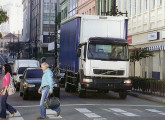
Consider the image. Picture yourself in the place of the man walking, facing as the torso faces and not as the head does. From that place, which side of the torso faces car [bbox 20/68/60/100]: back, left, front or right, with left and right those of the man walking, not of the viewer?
right

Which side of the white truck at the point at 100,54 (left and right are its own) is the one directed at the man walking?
front

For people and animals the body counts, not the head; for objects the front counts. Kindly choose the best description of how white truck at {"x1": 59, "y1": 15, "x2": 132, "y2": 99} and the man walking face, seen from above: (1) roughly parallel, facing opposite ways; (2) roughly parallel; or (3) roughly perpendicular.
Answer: roughly perpendicular

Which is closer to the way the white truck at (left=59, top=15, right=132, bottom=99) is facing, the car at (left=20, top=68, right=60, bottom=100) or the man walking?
the man walking

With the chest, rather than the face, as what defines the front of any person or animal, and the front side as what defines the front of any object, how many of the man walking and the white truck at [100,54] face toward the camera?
1

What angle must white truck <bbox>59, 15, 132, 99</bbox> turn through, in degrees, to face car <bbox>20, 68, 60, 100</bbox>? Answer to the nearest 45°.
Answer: approximately 90° to its right

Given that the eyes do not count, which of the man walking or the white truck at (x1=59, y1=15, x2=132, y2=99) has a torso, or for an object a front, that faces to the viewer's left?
the man walking

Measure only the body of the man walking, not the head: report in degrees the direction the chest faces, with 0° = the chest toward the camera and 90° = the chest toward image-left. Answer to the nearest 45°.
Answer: approximately 90°

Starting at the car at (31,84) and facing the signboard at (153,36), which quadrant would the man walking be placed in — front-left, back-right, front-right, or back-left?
back-right
